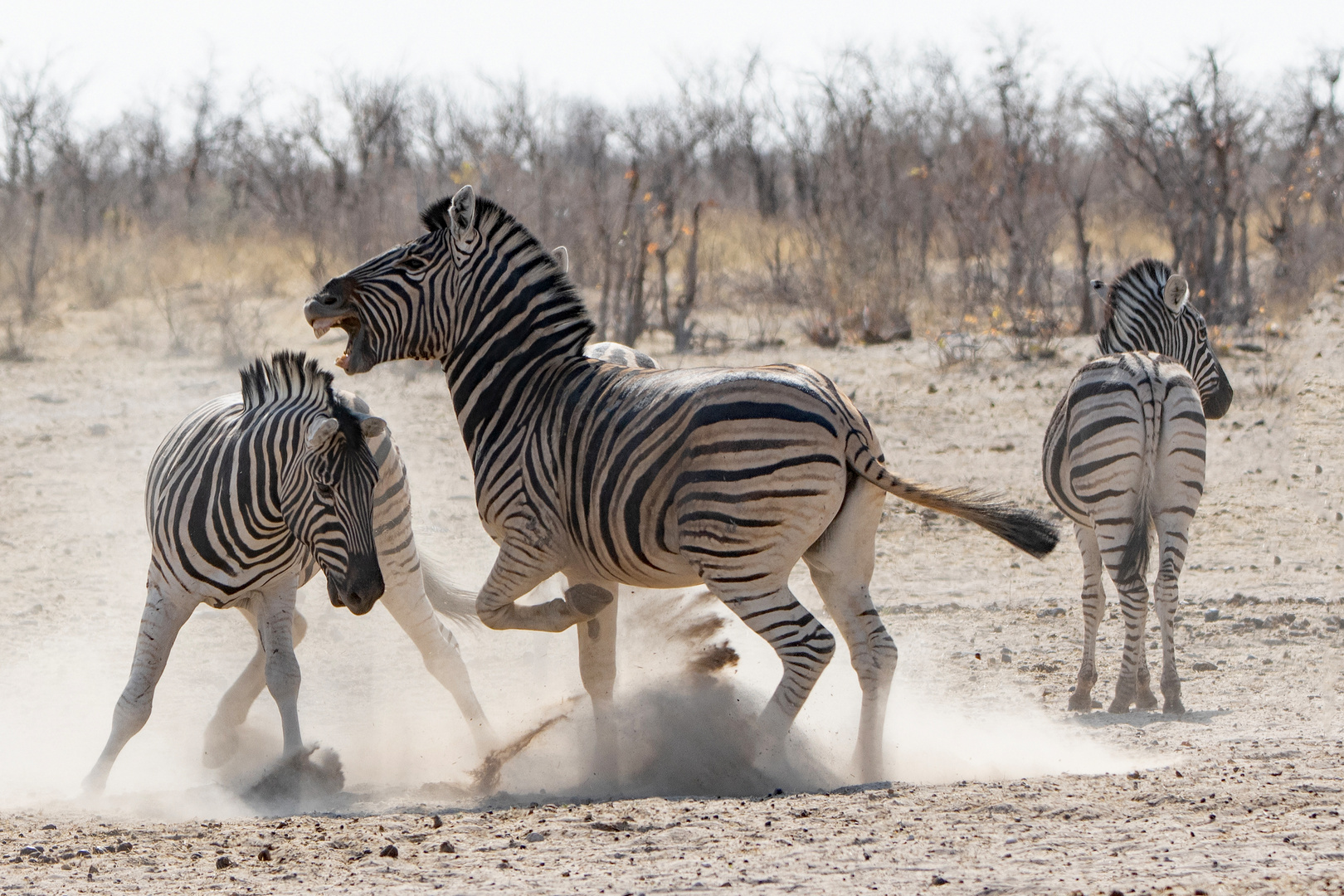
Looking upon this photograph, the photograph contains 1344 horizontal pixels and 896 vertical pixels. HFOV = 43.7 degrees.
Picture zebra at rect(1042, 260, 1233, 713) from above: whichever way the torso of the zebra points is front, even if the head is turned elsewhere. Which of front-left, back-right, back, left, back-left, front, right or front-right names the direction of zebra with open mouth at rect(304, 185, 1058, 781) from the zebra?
back-left

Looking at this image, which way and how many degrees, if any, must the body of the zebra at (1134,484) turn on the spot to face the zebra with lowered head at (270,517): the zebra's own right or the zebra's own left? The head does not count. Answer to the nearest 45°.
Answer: approximately 135° to the zebra's own left

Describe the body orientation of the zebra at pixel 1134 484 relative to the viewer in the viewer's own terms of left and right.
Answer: facing away from the viewer

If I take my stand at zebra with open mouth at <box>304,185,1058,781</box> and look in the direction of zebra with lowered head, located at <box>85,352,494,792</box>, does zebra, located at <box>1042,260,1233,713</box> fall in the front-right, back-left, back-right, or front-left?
back-right
